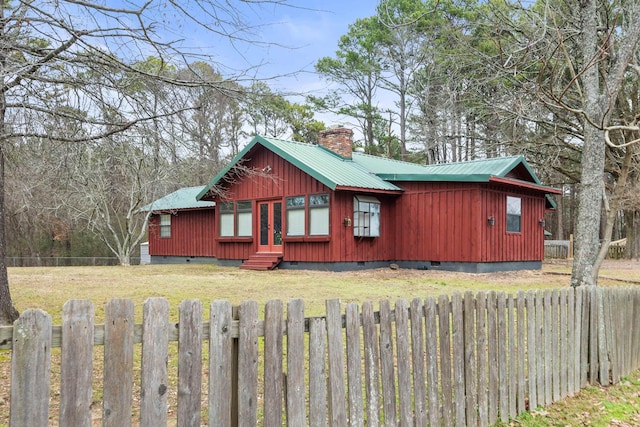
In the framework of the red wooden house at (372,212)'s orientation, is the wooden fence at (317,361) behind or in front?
in front

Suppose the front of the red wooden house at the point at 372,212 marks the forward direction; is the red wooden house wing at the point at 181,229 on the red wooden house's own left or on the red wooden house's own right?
on the red wooden house's own right

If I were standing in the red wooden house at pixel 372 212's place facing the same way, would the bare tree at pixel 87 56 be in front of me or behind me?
in front

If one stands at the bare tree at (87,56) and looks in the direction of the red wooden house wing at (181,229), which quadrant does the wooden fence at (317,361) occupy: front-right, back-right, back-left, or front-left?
back-right

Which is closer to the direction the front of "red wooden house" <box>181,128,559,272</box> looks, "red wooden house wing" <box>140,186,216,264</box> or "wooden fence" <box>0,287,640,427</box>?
the wooden fence

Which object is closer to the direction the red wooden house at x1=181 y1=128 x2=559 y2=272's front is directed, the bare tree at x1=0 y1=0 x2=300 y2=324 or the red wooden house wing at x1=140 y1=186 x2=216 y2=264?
the bare tree

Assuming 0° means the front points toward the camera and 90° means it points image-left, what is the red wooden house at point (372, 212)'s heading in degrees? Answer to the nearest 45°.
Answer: approximately 45°
